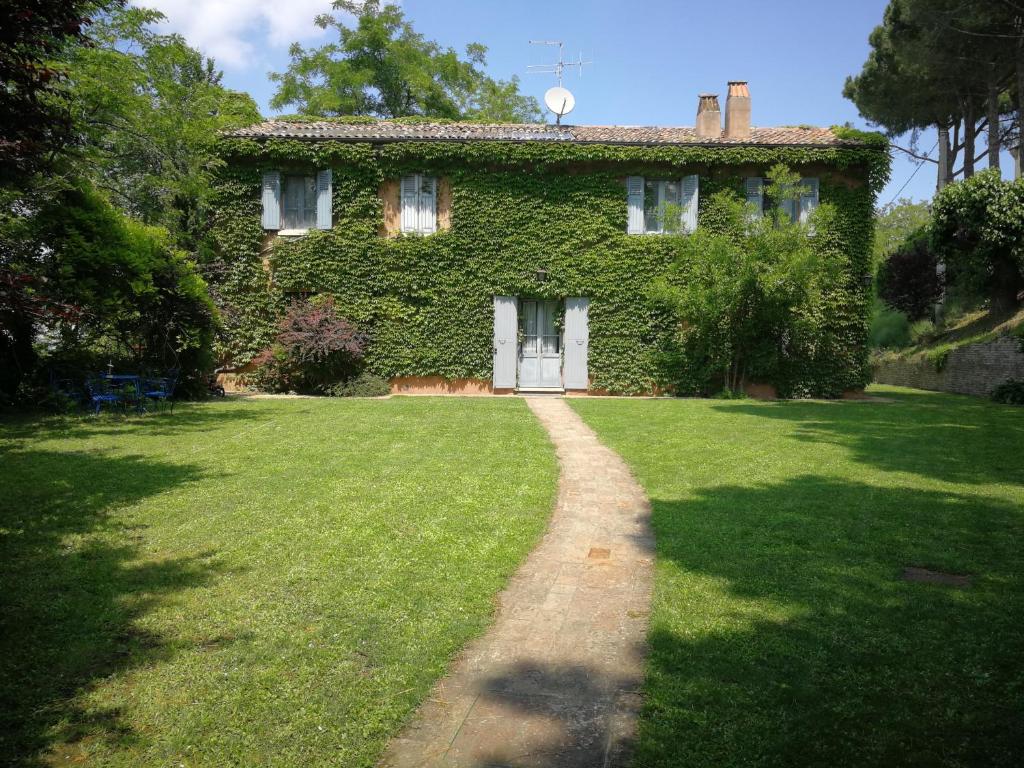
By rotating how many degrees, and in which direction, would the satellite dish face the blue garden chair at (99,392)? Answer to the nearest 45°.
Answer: approximately 45° to its right

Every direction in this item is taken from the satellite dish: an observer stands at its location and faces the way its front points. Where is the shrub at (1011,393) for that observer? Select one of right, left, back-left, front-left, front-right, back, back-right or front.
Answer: left

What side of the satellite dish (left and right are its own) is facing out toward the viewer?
front

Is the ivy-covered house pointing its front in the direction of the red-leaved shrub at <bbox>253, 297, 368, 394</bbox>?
no

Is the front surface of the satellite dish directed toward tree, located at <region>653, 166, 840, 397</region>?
no
